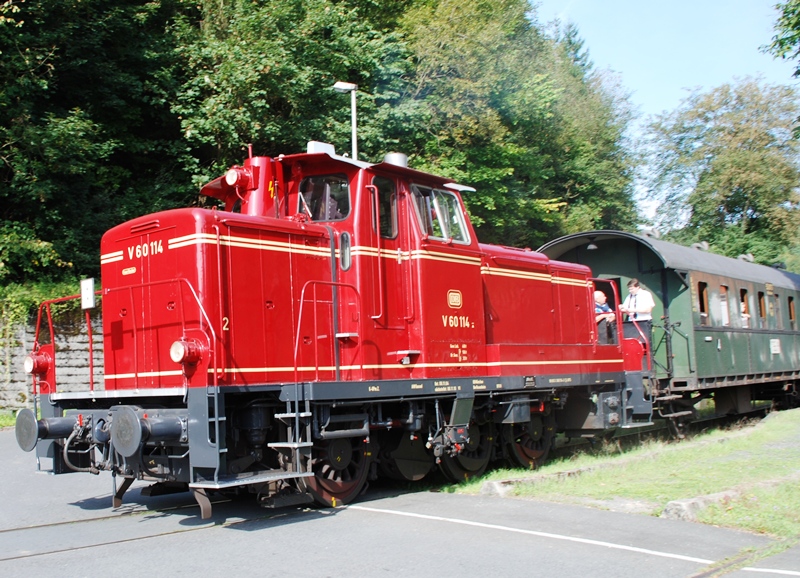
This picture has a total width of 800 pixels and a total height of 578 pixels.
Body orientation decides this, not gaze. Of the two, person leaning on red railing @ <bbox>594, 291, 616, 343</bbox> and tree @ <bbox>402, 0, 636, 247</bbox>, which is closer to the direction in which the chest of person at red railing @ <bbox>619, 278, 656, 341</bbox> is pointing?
the person leaning on red railing

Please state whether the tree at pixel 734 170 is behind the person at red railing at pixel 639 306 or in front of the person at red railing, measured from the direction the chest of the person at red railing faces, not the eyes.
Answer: behind

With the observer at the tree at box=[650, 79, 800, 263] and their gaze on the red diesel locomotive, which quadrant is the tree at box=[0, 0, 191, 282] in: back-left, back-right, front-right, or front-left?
front-right

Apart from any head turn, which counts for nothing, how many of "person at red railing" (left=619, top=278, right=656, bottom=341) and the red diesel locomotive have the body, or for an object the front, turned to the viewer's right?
0

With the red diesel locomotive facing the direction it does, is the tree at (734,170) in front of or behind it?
behind

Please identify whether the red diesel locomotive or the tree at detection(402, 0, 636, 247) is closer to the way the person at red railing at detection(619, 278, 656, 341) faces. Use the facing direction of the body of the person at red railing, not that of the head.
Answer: the red diesel locomotive

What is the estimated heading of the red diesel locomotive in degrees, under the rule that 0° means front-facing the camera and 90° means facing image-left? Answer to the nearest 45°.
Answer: approximately 45°

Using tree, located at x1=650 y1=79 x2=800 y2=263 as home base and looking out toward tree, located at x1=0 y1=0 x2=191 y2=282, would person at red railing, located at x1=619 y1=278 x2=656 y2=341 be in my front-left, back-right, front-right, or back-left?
front-left

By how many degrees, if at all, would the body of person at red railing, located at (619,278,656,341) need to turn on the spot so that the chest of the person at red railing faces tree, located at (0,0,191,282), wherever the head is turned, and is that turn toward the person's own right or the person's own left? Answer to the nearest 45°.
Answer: approximately 45° to the person's own right

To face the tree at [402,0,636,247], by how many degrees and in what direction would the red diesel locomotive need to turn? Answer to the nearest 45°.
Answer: approximately 135° to its right

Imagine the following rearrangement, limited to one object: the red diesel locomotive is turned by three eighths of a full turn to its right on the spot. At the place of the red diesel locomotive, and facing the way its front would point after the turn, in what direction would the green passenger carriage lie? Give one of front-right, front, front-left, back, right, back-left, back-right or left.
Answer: front-right

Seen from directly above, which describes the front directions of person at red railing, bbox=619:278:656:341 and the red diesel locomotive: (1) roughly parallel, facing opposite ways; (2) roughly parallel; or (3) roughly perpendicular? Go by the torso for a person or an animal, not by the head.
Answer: roughly parallel

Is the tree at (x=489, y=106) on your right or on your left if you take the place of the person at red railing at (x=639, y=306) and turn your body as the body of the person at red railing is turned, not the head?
on your right

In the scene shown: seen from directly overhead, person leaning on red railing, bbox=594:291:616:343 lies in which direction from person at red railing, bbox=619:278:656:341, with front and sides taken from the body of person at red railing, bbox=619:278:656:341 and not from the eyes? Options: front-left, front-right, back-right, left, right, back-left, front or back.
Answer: front

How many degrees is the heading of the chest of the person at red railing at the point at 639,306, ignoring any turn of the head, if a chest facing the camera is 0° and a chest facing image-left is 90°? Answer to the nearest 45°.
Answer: approximately 45°

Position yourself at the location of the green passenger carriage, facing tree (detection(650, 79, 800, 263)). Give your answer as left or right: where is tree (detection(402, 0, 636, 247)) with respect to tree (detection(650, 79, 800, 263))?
left
